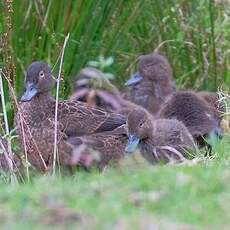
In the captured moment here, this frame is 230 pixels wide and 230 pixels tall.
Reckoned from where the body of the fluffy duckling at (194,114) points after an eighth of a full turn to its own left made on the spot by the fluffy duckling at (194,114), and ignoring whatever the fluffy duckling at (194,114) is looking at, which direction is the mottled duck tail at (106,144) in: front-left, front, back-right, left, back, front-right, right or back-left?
back

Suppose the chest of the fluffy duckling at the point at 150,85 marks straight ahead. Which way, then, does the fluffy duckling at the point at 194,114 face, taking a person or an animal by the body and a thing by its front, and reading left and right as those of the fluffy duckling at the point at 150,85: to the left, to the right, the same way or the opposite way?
the opposite way

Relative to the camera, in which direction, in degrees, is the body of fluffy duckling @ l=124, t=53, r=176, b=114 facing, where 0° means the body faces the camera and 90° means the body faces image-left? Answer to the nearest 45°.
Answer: approximately 90°

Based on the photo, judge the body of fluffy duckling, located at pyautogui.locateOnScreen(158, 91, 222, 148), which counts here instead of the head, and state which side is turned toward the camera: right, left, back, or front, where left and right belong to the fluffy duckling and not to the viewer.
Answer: right

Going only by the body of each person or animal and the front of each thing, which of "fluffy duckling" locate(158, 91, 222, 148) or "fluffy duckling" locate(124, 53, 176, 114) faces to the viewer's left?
"fluffy duckling" locate(124, 53, 176, 114)

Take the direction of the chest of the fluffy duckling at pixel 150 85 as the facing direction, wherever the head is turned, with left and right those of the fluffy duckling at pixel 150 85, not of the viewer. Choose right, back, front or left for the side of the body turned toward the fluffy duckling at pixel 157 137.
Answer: left

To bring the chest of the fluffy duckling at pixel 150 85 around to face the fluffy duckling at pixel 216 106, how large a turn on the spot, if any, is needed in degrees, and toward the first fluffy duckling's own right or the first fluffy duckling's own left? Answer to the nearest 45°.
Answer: approximately 135° to the first fluffy duckling's own left

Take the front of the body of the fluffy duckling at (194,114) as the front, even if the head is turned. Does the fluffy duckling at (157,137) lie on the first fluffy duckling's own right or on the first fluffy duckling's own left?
on the first fluffy duckling's own right

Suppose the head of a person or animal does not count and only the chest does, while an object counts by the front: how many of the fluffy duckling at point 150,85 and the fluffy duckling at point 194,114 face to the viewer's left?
1
